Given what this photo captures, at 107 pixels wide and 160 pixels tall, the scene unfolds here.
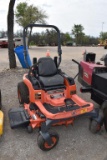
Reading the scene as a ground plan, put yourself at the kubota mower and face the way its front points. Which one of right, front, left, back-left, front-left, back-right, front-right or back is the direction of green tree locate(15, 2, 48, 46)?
back-left

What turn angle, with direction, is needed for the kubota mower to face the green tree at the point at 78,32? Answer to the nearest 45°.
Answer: approximately 135° to its left

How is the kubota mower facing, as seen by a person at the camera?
facing the viewer and to the right of the viewer
